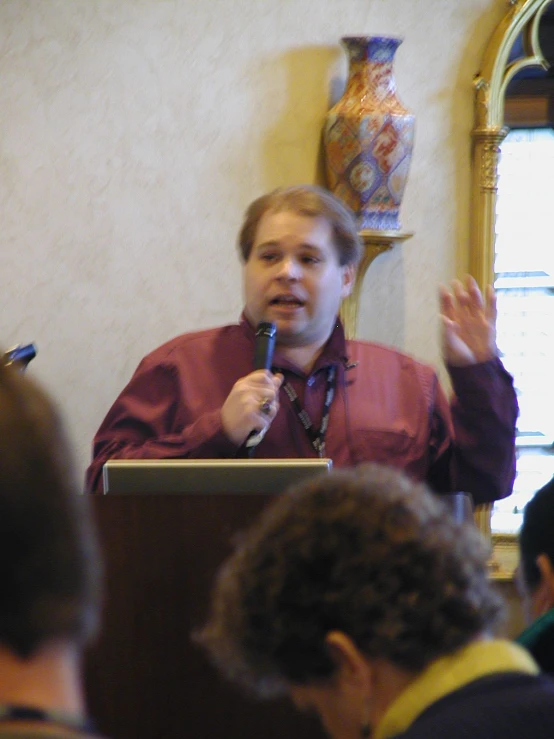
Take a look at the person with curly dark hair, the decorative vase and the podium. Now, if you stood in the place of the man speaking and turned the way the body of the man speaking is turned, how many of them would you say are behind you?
1

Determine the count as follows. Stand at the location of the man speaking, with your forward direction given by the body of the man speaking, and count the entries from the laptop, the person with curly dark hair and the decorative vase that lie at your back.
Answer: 1

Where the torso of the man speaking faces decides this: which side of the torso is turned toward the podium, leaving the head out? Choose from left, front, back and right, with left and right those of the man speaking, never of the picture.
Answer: front

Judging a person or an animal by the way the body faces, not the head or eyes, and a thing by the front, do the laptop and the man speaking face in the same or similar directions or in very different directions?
very different directions

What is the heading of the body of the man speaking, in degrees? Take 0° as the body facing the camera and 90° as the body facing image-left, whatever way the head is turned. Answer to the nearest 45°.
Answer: approximately 0°

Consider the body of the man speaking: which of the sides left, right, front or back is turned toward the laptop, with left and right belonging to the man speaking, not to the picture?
front

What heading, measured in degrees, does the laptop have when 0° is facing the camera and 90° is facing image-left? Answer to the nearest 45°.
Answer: approximately 180°

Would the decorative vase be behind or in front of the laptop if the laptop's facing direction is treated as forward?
in front

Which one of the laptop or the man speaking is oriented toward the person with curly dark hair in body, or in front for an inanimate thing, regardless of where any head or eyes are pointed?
the man speaking

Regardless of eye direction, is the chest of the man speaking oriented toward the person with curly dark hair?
yes

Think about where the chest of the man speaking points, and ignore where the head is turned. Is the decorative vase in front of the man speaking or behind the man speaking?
behind
